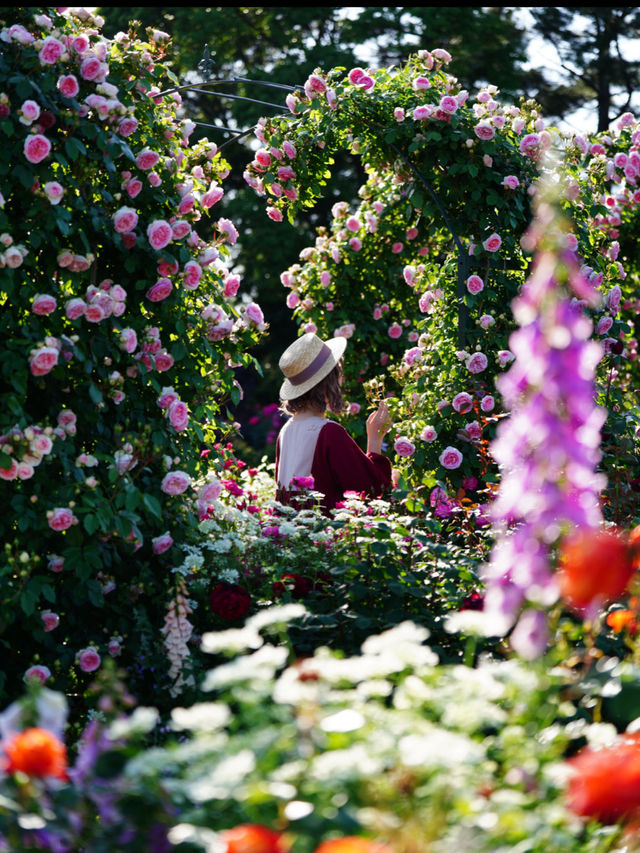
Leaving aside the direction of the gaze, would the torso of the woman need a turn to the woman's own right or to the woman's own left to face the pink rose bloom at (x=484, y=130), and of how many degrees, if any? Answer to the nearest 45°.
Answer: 0° — they already face it

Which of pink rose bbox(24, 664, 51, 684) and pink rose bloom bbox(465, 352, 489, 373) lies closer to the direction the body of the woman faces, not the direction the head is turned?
the pink rose bloom

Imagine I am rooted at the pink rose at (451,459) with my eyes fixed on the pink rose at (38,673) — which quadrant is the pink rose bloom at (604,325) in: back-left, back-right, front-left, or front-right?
back-left

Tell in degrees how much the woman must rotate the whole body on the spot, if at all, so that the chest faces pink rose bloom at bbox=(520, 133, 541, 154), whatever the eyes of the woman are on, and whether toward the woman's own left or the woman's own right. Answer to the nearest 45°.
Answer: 0° — they already face it

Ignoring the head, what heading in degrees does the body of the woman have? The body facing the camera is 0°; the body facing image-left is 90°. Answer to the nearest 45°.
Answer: approximately 225°

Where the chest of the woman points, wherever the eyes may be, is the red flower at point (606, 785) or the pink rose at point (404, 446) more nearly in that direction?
the pink rose

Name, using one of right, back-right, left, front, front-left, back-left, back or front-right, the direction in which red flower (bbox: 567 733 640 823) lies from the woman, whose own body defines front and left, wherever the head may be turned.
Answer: back-right

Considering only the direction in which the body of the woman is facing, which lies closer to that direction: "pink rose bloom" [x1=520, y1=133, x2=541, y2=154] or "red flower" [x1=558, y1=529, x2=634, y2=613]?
the pink rose bloom

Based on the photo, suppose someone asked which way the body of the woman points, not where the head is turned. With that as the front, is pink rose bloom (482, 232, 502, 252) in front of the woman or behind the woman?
in front

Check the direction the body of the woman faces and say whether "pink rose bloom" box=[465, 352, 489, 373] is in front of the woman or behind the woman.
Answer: in front

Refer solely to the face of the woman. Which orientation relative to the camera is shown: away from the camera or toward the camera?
away from the camera

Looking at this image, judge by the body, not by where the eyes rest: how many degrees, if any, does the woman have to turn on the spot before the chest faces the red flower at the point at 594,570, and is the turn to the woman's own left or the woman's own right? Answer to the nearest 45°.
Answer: approximately 135° to the woman's own right

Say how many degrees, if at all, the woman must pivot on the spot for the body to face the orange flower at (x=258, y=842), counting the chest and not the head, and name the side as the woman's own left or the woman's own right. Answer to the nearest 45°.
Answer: approximately 135° to the woman's own right
